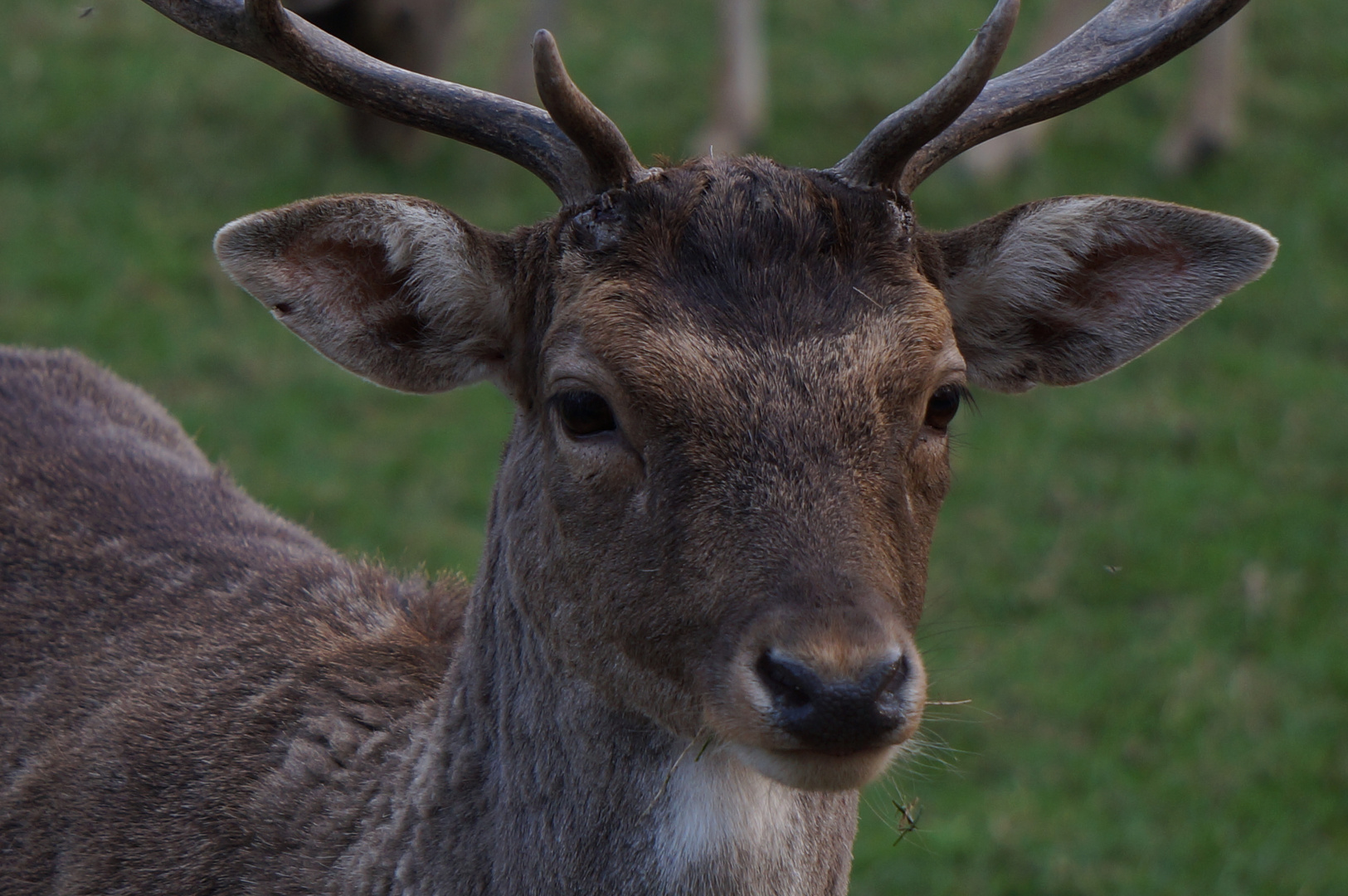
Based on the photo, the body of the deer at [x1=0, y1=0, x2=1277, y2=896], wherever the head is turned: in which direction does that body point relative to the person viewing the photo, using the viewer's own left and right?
facing the viewer and to the right of the viewer
